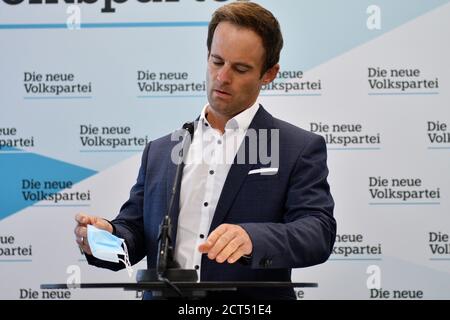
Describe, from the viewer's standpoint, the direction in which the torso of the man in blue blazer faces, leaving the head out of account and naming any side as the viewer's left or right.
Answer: facing the viewer and to the left of the viewer

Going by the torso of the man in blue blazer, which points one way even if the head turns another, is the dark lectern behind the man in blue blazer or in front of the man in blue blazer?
in front

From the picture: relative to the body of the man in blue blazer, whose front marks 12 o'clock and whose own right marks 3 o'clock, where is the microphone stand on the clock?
The microphone stand is roughly at 11 o'clock from the man in blue blazer.
